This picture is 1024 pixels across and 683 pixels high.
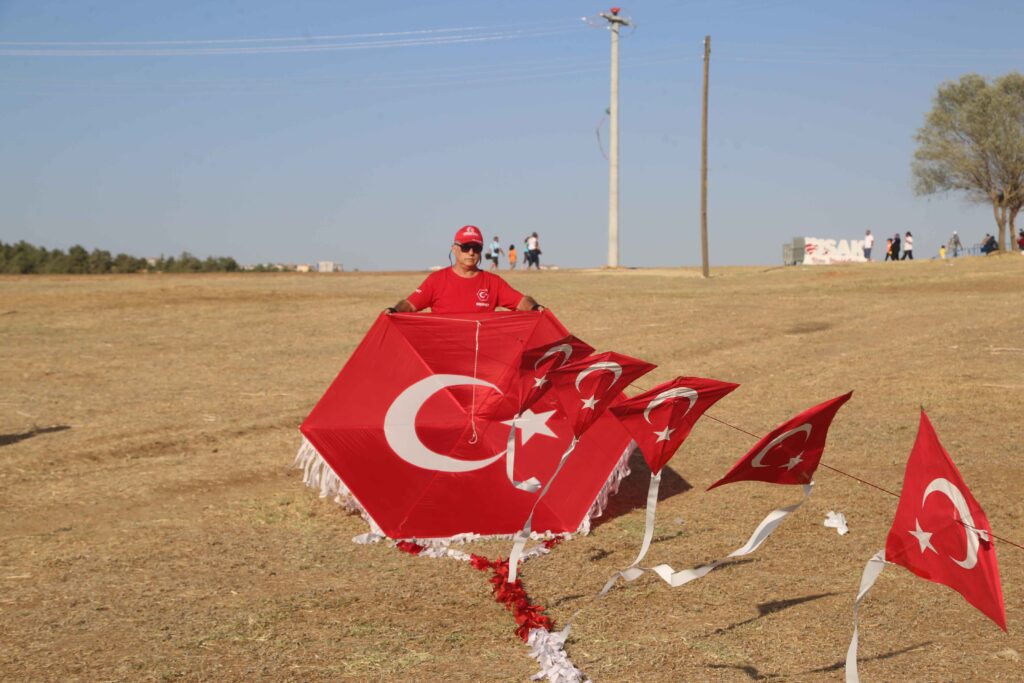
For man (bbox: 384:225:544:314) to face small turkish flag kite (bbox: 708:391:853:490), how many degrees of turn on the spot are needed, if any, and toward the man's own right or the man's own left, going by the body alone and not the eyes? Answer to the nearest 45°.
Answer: approximately 45° to the man's own left

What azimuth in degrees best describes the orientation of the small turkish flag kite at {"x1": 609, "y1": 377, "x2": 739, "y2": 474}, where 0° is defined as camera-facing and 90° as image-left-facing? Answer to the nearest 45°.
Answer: approximately 0°

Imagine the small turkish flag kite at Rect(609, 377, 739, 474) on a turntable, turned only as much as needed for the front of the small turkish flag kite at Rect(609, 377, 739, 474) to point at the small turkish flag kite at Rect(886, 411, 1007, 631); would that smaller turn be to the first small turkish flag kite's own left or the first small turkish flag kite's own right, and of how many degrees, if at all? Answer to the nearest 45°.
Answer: approximately 45° to the first small turkish flag kite's own left

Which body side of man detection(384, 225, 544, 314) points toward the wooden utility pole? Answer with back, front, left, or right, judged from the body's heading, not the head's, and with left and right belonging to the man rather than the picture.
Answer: back

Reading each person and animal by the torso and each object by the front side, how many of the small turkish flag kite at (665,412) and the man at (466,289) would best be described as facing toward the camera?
2

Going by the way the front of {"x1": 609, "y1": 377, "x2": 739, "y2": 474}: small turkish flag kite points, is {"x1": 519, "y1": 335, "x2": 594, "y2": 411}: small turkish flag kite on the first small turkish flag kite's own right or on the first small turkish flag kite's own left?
on the first small turkish flag kite's own right

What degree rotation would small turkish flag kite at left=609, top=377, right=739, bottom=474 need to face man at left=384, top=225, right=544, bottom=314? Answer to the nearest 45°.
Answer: approximately 135° to its right

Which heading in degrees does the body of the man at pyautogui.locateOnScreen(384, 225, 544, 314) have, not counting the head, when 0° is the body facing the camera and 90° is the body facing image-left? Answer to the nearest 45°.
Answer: approximately 0°

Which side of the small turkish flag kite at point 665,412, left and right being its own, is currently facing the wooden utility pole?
back
